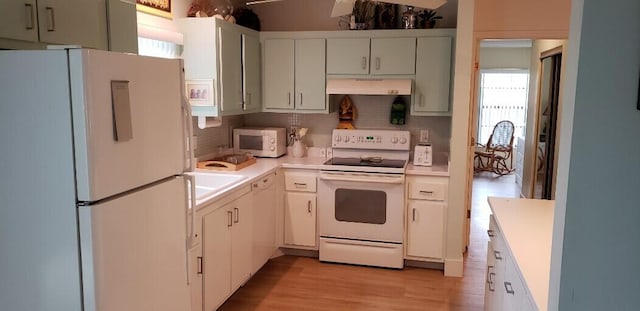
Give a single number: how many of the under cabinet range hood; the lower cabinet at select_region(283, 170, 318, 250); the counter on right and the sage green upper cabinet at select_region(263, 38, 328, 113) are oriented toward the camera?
3

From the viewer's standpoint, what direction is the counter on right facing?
to the viewer's left

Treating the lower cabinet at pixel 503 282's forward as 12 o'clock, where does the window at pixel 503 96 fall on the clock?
The window is roughly at 3 o'clock from the lower cabinet.

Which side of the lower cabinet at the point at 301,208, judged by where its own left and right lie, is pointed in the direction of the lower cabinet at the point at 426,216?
left

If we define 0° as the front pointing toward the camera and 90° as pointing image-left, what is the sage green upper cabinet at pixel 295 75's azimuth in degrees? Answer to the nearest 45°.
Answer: approximately 0°

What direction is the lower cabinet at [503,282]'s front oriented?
to the viewer's left

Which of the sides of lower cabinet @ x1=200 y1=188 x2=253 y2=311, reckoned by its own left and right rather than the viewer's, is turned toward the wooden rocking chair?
left

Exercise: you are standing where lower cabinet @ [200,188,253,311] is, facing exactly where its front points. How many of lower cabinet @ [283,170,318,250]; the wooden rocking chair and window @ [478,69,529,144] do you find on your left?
3

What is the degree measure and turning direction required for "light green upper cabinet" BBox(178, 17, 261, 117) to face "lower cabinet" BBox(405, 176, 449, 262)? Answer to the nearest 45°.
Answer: approximately 45° to its left

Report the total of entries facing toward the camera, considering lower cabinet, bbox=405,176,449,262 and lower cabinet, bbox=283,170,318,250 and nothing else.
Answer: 2

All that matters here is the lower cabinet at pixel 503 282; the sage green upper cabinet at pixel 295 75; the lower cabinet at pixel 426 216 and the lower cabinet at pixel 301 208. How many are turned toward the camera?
3

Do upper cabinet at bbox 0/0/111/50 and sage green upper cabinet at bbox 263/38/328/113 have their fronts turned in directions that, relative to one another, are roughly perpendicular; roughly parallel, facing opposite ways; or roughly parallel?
roughly perpendicular

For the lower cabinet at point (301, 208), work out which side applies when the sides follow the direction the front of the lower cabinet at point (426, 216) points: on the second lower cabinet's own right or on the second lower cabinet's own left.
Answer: on the second lower cabinet's own right

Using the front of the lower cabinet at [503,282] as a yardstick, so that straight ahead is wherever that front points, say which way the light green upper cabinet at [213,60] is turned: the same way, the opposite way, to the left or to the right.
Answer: the opposite way

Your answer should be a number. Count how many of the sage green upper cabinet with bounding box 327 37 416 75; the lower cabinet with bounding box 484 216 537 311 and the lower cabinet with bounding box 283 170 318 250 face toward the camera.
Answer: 2
